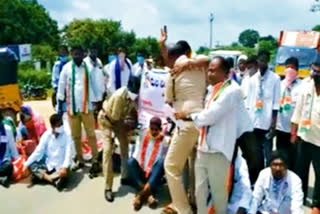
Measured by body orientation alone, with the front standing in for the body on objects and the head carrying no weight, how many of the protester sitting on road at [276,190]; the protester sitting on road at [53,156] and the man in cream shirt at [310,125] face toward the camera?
3

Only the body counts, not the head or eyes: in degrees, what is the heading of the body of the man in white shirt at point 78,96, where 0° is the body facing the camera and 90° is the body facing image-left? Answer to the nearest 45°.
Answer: approximately 0°

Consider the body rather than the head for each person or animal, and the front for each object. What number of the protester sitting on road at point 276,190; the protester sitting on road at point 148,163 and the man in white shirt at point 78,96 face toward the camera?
3

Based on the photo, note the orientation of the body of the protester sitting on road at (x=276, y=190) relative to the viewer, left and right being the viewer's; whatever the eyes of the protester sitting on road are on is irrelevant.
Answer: facing the viewer

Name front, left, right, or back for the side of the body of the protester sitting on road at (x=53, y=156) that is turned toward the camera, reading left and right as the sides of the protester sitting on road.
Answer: front

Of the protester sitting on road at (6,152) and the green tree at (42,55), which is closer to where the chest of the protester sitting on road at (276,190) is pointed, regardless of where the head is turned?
the protester sitting on road

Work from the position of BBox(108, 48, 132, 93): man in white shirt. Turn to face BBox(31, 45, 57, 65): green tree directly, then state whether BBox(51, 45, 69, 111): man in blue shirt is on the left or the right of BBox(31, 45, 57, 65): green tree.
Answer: left

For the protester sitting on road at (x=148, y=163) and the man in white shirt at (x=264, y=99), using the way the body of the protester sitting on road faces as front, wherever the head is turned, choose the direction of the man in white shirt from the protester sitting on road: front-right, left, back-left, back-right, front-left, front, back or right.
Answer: left

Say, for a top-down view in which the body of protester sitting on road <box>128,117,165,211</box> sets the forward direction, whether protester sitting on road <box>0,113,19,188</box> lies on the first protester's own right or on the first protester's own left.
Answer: on the first protester's own right

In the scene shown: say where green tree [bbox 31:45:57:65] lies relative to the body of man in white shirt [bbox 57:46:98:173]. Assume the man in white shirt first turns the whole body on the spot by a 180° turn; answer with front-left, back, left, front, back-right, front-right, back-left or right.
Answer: front
